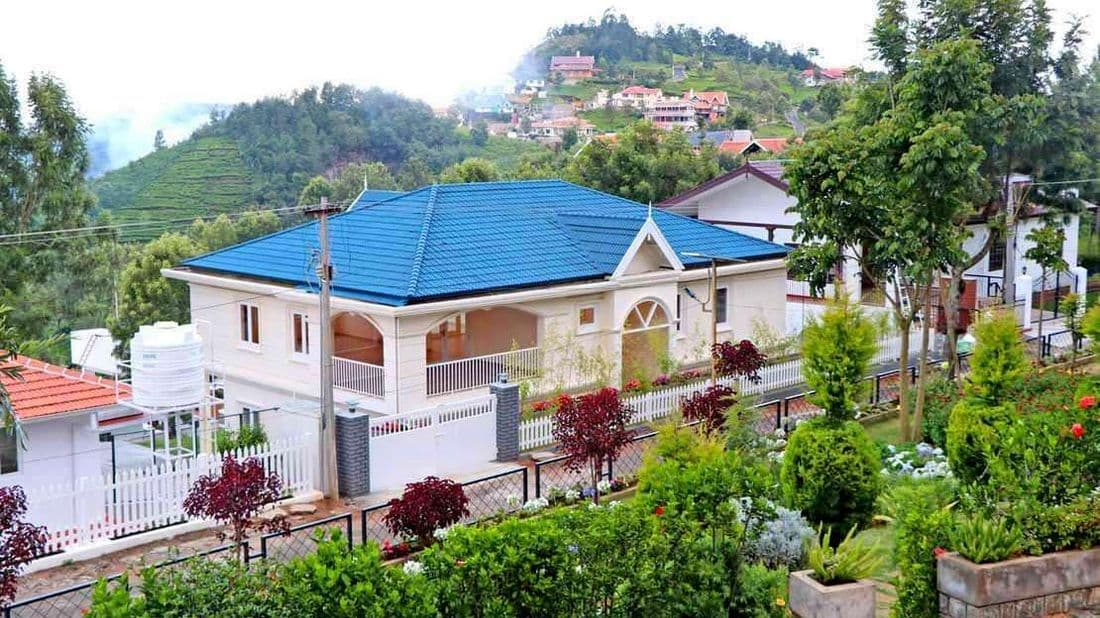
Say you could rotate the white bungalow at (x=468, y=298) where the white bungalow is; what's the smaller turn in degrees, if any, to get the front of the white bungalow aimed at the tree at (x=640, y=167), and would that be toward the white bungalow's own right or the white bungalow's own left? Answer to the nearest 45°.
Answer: approximately 135° to the white bungalow's own left

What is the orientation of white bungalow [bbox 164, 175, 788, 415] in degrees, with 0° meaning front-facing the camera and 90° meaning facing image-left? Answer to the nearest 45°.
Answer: approximately 315°

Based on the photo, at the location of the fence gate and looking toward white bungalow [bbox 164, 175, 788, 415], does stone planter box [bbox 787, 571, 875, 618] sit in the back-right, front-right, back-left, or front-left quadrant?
back-right

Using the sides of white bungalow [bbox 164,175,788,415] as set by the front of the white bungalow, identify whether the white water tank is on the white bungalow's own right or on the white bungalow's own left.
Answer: on the white bungalow's own right

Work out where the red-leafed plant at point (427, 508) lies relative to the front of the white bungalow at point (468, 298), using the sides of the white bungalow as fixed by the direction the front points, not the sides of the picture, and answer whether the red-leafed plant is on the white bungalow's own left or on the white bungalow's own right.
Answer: on the white bungalow's own right

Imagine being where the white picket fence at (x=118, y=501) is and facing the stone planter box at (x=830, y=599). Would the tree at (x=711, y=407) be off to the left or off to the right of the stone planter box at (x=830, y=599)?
left

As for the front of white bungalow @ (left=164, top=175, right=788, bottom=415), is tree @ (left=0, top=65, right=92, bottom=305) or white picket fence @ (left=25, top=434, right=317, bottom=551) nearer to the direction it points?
the white picket fence

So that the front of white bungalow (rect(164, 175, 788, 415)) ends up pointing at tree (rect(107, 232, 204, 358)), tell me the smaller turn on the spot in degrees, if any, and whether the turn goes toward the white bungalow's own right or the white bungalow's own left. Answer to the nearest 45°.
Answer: approximately 180°
